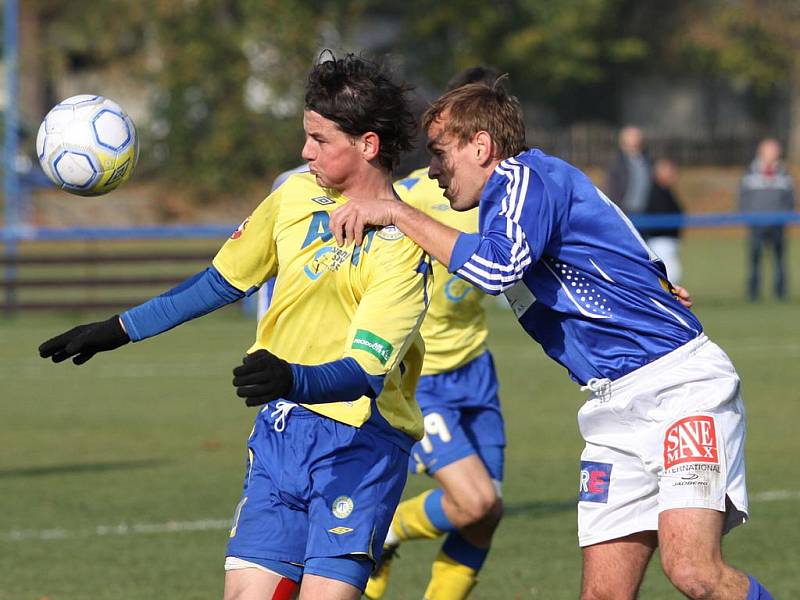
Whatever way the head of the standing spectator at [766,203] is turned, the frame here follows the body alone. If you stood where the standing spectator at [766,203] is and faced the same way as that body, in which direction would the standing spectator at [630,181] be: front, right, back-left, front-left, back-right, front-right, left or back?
front-right

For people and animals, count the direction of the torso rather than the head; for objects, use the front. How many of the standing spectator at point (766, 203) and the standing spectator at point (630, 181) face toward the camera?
2

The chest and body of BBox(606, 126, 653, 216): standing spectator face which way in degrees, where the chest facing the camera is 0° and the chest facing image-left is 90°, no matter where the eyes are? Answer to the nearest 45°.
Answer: approximately 0°

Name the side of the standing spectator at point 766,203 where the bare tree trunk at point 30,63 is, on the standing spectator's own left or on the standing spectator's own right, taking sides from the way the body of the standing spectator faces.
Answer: on the standing spectator's own right

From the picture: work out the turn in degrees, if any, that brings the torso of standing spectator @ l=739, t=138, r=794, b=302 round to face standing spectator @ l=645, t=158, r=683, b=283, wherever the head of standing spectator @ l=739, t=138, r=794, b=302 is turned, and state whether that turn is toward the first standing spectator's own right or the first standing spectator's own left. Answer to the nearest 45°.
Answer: approximately 45° to the first standing spectator's own right

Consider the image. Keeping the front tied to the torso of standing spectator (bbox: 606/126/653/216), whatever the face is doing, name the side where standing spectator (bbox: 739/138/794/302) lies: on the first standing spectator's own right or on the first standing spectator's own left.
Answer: on the first standing spectator's own left
